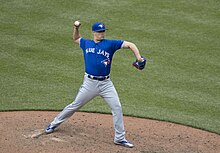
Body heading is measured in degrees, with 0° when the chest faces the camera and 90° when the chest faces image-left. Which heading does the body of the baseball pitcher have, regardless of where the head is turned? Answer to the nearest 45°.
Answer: approximately 0°
